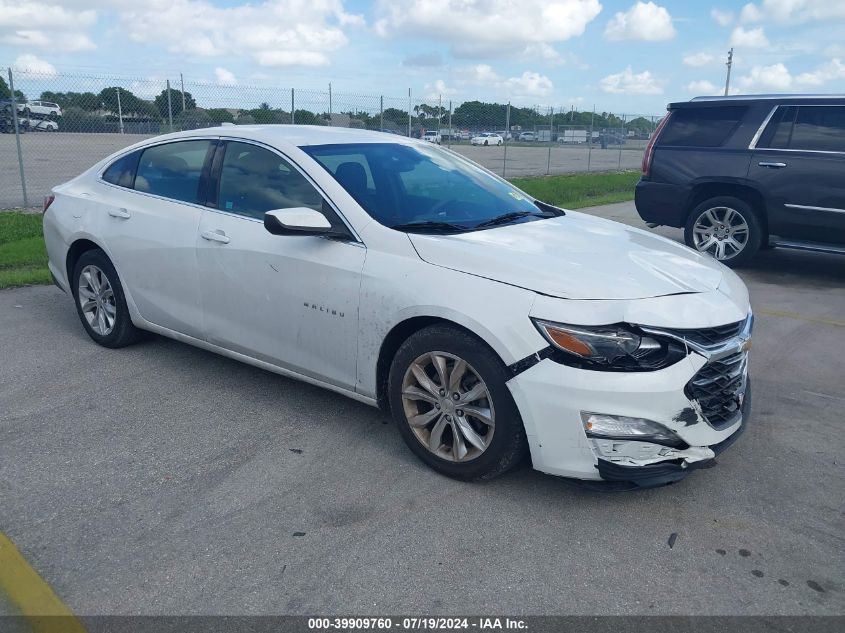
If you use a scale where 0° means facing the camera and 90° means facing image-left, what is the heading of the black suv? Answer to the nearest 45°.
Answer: approximately 270°

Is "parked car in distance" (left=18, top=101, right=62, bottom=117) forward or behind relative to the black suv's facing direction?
behind

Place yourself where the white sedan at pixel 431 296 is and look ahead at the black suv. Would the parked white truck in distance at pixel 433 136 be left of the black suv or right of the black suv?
left

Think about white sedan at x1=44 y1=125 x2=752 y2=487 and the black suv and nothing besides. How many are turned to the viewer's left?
0

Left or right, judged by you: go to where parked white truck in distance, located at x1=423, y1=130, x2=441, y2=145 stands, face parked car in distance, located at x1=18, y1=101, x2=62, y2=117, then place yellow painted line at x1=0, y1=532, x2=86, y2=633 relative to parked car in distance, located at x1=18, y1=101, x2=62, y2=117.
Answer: left

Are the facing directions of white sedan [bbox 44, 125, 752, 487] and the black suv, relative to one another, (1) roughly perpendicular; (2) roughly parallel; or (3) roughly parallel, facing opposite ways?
roughly parallel

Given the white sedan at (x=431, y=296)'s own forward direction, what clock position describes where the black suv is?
The black suv is roughly at 9 o'clock from the white sedan.

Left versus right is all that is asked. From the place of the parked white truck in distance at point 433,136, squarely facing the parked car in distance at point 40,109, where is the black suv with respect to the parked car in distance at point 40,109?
left

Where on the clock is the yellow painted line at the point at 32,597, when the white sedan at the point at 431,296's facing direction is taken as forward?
The yellow painted line is roughly at 3 o'clock from the white sedan.

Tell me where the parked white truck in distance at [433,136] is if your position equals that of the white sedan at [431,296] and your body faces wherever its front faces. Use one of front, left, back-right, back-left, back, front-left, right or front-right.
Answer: back-left

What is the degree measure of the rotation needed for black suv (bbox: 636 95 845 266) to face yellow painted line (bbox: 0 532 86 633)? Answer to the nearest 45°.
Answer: approximately 90° to its right

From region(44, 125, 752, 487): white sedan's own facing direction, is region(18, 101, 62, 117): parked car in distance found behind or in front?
behind

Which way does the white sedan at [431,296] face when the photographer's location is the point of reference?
facing the viewer and to the right of the viewer

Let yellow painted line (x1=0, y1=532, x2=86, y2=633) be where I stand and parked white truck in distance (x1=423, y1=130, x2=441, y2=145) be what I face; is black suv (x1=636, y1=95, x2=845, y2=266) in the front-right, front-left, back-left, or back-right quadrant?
front-right
